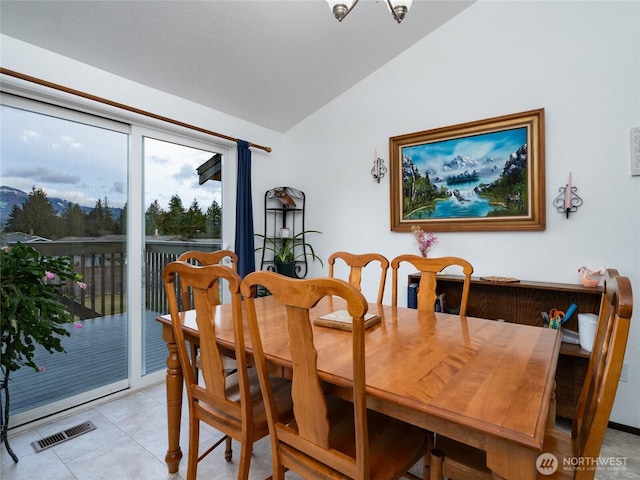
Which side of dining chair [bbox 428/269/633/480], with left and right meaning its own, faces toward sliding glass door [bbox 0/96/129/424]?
front

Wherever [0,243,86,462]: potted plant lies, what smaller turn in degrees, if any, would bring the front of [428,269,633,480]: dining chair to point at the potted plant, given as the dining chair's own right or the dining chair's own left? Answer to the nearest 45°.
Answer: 0° — it already faces it

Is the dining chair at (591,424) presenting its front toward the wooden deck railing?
yes

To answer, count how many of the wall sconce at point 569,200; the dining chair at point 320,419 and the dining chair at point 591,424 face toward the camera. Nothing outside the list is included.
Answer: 1

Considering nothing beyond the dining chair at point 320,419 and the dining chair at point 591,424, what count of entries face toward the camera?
0

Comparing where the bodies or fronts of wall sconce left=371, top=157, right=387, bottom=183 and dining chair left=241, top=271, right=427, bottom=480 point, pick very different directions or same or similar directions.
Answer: very different directions

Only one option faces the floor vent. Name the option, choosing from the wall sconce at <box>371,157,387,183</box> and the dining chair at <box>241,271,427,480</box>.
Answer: the wall sconce

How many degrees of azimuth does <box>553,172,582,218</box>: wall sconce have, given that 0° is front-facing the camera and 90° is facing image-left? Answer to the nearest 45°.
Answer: approximately 0°

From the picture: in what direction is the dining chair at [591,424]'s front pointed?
to the viewer's left

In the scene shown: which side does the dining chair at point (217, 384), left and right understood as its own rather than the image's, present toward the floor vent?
left

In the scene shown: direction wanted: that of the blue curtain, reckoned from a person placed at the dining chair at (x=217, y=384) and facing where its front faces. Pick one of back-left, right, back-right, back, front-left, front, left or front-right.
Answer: front-left

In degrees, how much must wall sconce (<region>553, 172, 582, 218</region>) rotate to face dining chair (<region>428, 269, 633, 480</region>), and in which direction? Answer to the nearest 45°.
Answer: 0° — it already faces it

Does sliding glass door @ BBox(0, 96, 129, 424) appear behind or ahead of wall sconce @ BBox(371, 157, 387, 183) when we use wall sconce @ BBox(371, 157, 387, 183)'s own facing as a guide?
ahead

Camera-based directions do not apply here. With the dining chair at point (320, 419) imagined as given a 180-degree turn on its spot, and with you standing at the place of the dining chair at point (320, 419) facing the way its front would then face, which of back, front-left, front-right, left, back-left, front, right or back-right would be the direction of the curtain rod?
right

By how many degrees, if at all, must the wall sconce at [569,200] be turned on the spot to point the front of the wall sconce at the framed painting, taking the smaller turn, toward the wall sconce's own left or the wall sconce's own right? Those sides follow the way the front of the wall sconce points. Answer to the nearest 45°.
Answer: approximately 90° to the wall sconce's own right

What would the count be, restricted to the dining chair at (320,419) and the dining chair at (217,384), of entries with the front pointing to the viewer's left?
0

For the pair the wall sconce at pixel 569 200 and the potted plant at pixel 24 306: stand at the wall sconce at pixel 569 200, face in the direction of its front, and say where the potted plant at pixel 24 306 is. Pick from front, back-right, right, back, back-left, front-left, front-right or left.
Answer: front-right

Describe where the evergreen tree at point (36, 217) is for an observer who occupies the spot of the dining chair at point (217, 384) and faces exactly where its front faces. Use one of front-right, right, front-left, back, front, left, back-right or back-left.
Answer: left
